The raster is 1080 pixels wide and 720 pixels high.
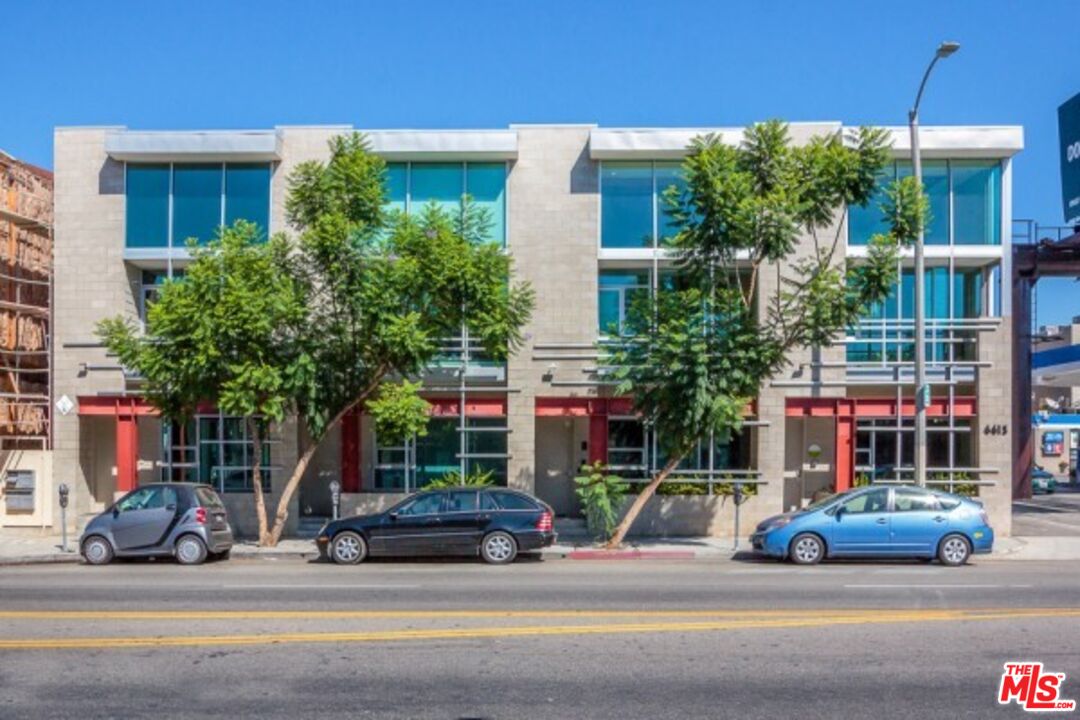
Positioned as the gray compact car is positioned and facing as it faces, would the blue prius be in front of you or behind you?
behind

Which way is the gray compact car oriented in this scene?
to the viewer's left

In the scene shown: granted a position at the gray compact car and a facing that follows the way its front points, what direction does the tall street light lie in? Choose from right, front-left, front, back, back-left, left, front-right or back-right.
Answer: back

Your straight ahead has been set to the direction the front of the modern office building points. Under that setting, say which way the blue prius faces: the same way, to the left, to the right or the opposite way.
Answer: to the right

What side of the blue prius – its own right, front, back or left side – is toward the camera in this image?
left

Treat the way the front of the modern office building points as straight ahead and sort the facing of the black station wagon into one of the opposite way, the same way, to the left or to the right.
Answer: to the right

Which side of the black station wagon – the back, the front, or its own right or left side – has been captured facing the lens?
left
